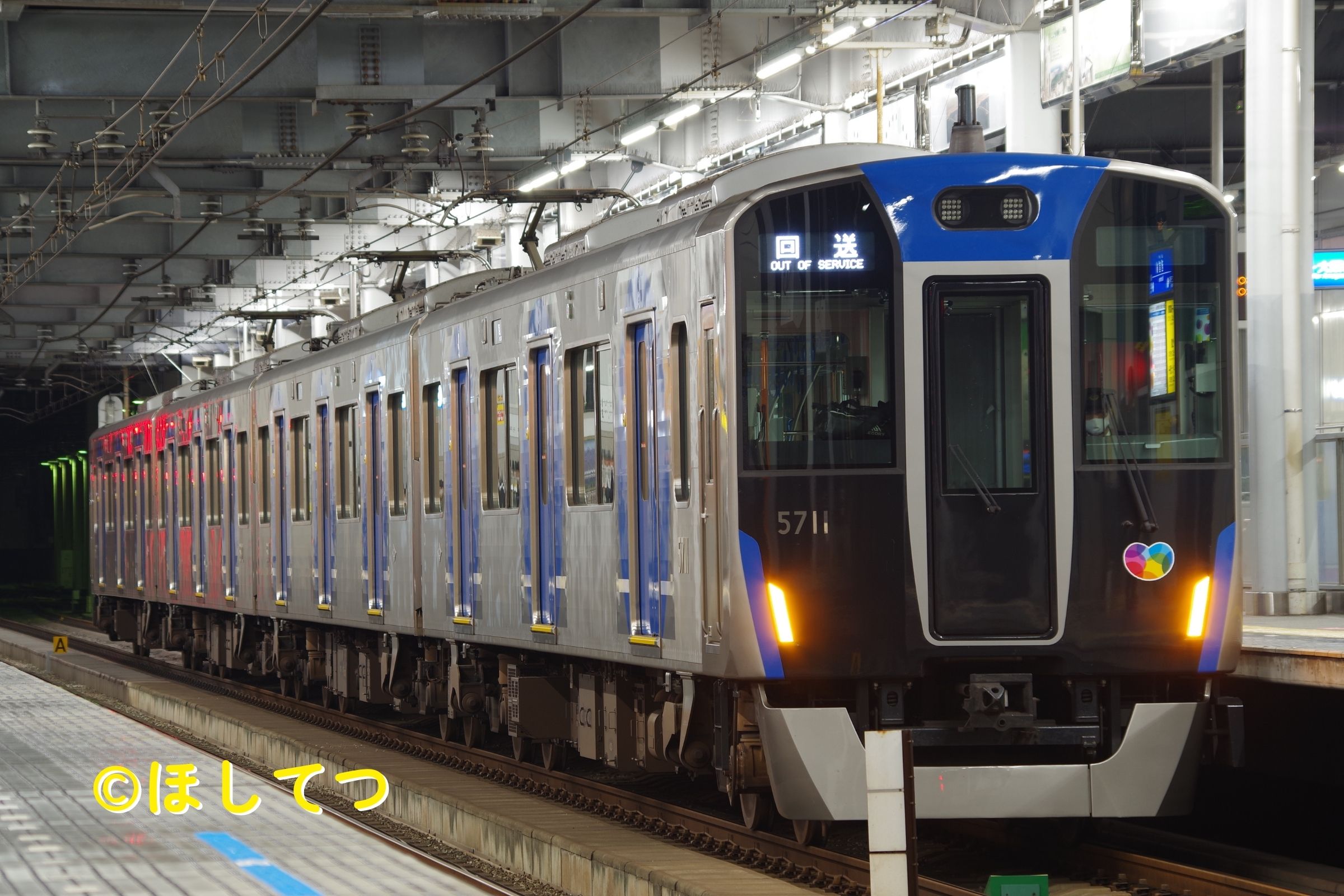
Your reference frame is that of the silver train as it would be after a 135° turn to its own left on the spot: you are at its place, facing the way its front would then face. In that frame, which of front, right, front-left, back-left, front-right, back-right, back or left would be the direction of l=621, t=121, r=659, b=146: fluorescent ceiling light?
front

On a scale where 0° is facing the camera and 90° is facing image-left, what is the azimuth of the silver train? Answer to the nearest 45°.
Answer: approximately 315°

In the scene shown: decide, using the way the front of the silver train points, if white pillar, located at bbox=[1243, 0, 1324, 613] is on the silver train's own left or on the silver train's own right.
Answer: on the silver train's own left

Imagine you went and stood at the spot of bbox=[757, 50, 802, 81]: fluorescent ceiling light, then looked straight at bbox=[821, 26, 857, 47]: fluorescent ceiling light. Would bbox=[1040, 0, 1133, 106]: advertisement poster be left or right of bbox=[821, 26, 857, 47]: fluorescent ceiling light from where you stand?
left

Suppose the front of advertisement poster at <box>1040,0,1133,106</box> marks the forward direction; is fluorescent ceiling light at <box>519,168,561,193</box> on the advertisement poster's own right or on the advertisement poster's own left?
on the advertisement poster's own right

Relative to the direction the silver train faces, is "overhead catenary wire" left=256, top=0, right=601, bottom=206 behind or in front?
behind

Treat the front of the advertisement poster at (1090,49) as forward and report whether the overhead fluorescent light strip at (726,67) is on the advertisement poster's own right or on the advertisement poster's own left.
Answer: on the advertisement poster's own right

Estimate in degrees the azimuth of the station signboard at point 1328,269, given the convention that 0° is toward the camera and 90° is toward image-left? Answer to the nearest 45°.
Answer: approximately 0°

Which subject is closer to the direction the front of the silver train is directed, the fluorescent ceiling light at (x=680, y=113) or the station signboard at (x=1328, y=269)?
the station signboard

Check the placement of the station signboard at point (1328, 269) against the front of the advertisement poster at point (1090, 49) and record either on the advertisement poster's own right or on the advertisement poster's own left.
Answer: on the advertisement poster's own left

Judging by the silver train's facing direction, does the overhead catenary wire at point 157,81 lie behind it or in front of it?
behind
